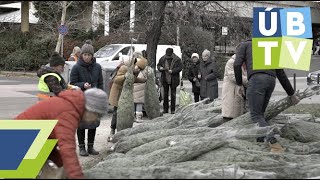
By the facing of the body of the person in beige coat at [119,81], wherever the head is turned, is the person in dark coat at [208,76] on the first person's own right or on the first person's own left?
on the first person's own left

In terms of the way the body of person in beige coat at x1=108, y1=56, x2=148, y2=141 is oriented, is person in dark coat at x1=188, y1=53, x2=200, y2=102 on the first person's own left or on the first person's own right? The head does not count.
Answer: on the first person's own left

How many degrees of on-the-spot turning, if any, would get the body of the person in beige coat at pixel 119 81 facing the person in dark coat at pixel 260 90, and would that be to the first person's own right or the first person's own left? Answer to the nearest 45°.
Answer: approximately 45° to the first person's own right

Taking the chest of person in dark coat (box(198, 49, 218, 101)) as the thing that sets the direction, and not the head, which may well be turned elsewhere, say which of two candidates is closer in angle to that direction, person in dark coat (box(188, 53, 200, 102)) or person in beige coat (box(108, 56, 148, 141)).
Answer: the person in beige coat

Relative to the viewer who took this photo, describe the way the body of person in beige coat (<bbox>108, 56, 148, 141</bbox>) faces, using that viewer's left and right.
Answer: facing to the right of the viewer

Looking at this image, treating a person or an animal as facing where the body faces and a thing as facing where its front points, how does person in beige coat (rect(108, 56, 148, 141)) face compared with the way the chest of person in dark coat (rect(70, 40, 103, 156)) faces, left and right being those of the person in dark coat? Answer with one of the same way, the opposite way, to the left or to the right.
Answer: to the left

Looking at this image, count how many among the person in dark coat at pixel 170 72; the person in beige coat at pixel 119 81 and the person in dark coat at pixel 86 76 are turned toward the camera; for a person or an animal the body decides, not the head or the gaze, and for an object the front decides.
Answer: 2
